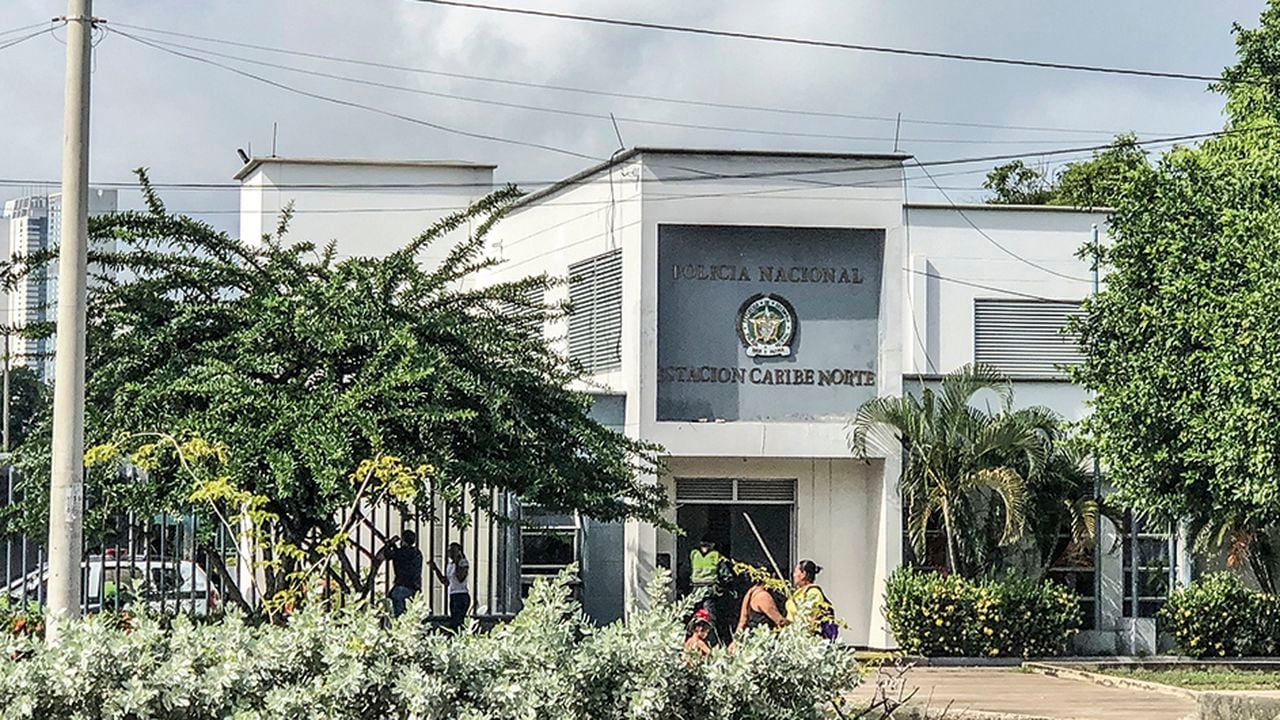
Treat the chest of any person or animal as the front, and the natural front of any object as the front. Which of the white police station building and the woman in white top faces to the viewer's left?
the woman in white top

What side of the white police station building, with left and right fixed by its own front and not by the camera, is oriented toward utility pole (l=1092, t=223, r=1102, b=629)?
left

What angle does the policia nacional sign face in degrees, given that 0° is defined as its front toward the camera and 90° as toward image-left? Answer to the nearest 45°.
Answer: approximately 0°

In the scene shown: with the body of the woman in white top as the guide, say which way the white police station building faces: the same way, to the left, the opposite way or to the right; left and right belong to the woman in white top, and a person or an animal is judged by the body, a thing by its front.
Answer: to the left

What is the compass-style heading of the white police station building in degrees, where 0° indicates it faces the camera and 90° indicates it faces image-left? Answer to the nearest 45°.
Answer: approximately 0°

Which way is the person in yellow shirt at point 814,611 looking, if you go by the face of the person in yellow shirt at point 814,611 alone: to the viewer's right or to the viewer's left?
to the viewer's left

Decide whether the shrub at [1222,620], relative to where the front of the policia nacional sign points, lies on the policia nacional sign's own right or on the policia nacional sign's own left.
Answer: on the policia nacional sign's own left

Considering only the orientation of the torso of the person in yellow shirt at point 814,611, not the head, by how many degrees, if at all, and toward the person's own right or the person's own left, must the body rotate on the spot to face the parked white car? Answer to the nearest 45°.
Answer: approximately 45° to the person's own right

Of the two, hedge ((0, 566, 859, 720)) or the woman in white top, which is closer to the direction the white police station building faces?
the hedge
